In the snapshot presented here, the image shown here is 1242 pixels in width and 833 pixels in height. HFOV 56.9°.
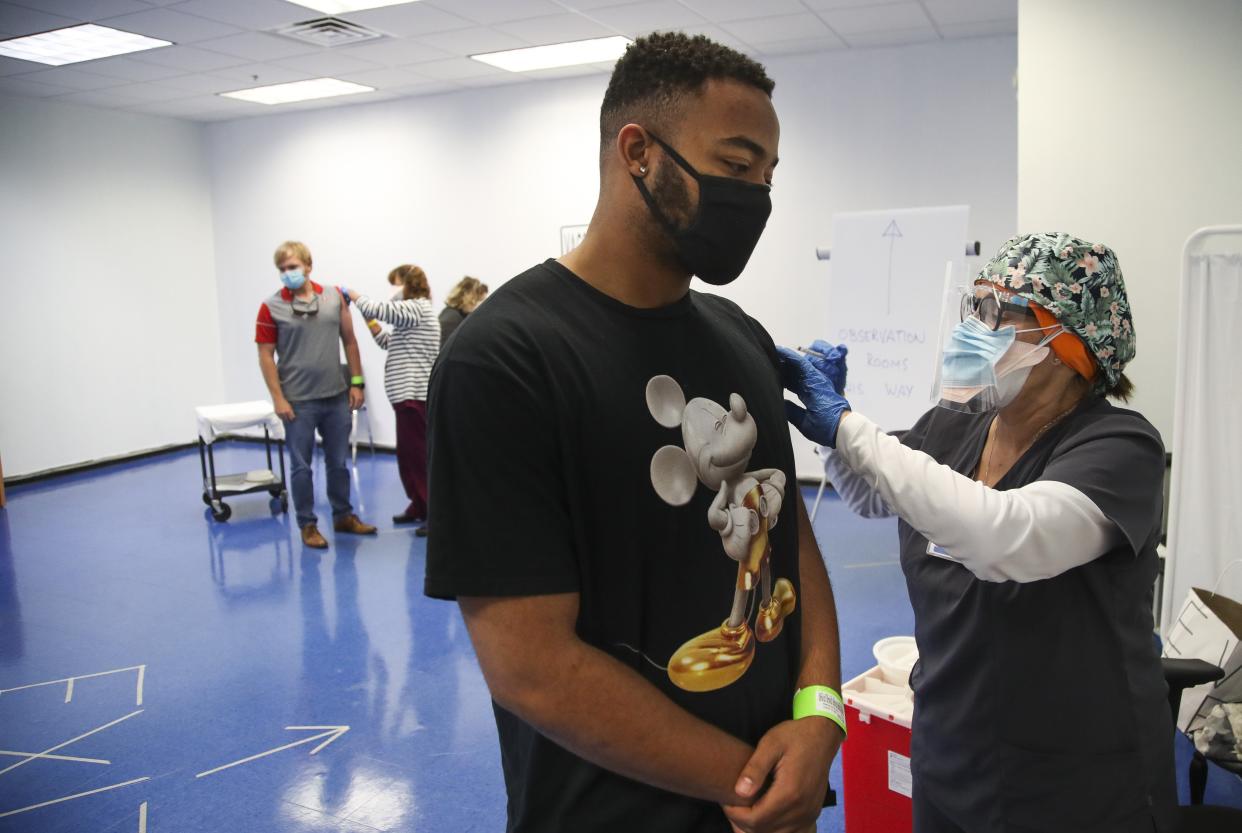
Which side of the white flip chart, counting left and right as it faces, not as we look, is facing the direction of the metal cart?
right

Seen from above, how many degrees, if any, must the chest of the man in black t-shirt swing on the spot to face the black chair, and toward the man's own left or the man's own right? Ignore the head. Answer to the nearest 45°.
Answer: approximately 90° to the man's own left

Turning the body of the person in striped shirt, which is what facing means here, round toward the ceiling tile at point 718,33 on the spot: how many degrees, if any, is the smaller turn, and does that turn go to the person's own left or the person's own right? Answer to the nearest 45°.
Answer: approximately 180°

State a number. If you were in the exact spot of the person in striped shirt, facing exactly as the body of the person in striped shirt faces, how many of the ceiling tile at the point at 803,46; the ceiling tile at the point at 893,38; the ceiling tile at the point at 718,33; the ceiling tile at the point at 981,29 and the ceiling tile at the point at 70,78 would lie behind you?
4

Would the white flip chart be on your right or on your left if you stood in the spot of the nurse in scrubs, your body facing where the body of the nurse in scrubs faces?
on your right

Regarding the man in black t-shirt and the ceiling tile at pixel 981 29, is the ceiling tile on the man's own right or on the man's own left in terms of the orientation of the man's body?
on the man's own left

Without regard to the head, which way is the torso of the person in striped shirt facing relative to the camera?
to the viewer's left

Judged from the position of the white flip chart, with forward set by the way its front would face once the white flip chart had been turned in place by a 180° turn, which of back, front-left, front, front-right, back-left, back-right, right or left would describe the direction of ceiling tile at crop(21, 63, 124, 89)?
left

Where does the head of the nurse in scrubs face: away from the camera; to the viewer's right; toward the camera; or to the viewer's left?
to the viewer's left

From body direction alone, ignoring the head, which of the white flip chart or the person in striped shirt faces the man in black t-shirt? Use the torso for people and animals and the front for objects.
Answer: the white flip chart

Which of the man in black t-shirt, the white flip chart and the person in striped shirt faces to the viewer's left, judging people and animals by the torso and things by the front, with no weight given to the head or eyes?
the person in striped shirt

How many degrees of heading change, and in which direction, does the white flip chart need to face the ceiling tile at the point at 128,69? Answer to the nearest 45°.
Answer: approximately 90° to its right
